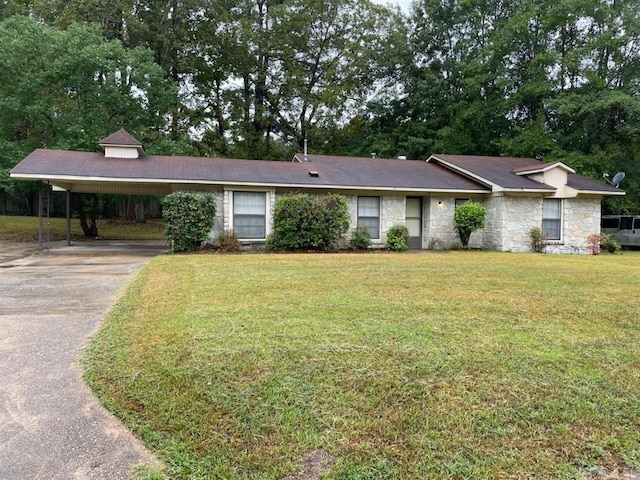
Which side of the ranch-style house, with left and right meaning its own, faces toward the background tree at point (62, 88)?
right

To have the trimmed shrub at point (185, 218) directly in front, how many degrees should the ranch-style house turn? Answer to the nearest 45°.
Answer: approximately 45° to its right

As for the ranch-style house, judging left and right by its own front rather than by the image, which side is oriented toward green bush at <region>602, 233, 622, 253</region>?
left

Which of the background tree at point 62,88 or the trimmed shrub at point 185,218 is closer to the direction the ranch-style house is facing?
the trimmed shrub

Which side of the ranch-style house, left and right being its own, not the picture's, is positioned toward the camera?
front
